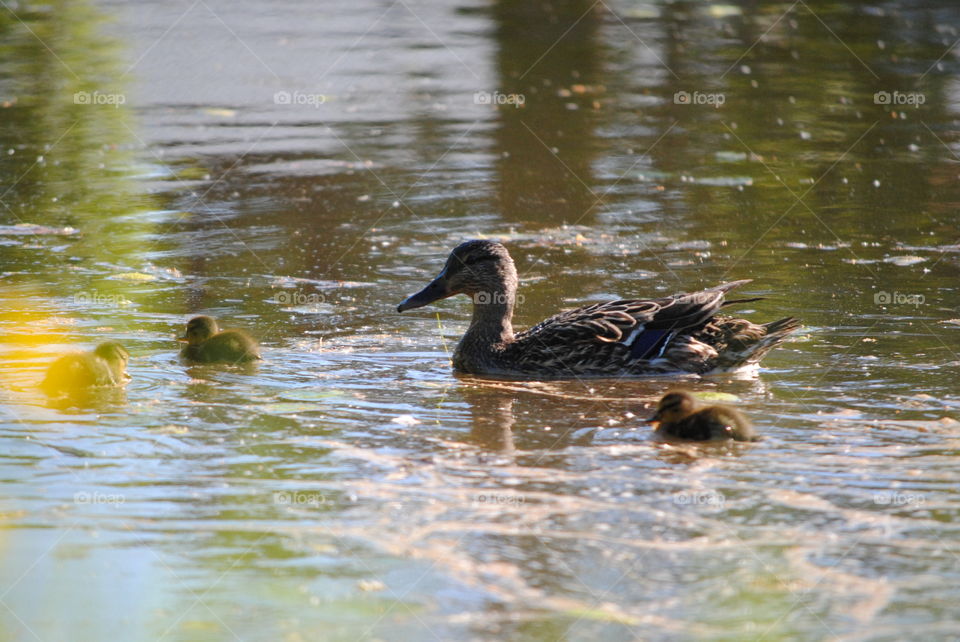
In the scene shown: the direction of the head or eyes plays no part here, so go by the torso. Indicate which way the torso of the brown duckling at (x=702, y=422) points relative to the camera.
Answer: to the viewer's left

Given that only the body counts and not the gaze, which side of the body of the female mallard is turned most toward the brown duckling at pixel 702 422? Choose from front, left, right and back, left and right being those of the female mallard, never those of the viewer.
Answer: left

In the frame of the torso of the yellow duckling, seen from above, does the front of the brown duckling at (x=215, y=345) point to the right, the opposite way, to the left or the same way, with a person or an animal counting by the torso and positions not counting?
the opposite way

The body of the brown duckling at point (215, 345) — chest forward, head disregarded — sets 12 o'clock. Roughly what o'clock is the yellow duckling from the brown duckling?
The yellow duckling is roughly at 11 o'clock from the brown duckling.

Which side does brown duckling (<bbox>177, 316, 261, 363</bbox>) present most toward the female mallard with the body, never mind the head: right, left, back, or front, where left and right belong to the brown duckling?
back

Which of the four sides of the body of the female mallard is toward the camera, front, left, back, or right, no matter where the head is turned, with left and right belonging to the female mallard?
left

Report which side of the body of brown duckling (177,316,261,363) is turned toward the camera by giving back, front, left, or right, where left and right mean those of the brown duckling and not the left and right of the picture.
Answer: left

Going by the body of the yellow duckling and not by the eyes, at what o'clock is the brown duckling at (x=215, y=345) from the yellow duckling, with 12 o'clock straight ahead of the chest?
The brown duckling is roughly at 11 o'clock from the yellow duckling.

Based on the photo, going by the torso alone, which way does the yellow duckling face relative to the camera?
to the viewer's right

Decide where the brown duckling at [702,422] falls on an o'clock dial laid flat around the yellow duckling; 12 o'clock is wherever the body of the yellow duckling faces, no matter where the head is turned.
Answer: The brown duckling is roughly at 1 o'clock from the yellow duckling.
